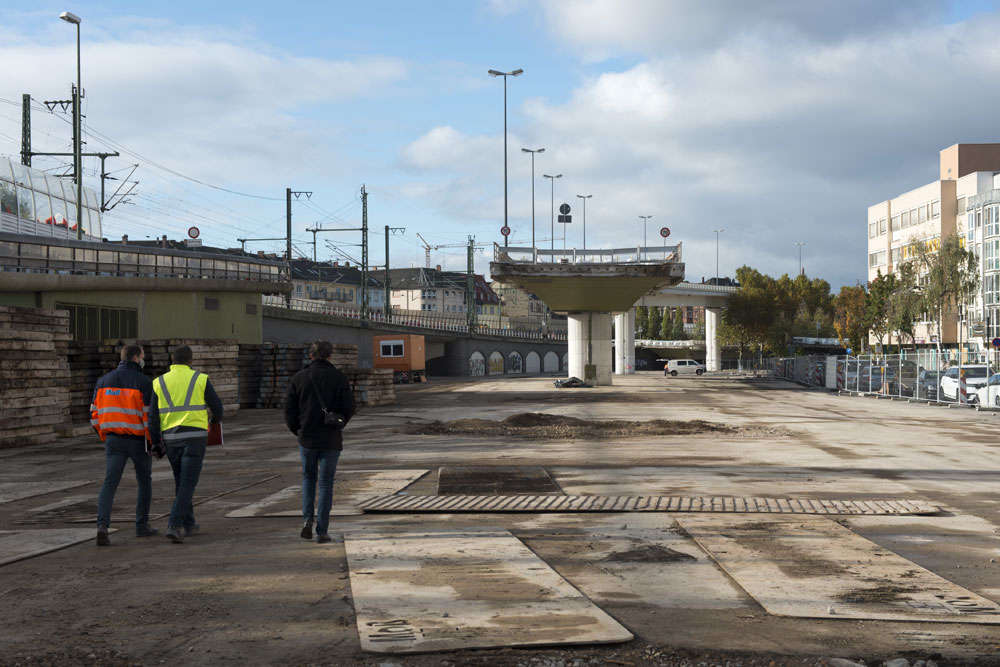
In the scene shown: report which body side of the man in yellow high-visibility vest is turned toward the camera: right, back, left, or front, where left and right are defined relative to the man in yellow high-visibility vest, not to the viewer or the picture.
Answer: back

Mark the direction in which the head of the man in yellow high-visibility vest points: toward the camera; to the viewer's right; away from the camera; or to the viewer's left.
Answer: away from the camera

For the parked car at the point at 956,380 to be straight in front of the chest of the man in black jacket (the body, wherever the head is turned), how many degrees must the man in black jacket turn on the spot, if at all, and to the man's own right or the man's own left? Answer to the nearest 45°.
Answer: approximately 45° to the man's own right

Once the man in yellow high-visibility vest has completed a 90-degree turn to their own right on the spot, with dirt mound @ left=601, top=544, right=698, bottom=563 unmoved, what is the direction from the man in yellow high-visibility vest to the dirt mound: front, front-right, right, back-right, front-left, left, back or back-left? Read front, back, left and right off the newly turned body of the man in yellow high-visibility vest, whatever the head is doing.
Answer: front-right

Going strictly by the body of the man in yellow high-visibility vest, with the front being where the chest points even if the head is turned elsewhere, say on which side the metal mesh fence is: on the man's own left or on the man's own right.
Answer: on the man's own right

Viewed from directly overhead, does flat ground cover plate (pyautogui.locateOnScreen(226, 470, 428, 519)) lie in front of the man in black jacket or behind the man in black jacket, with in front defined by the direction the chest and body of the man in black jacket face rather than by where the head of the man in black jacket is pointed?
in front

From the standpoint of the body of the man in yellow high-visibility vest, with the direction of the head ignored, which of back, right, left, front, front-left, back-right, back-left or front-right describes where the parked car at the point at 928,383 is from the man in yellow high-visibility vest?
front-right

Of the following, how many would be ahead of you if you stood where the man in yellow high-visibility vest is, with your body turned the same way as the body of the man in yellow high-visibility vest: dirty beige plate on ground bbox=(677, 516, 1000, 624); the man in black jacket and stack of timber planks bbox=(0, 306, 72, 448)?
1

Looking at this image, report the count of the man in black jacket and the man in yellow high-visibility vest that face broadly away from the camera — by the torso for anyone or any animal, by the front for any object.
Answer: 2

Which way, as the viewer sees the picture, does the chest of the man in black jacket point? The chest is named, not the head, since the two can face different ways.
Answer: away from the camera

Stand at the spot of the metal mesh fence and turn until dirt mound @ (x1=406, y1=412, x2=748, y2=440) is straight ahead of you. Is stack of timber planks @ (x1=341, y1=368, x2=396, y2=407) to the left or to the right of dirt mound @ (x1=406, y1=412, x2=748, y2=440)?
right

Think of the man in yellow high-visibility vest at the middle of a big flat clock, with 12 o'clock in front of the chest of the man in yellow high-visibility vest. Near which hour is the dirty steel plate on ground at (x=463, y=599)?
The dirty steel plate on ground is roughly at 5 o'clock from the man in yellow high-visibility vest.
